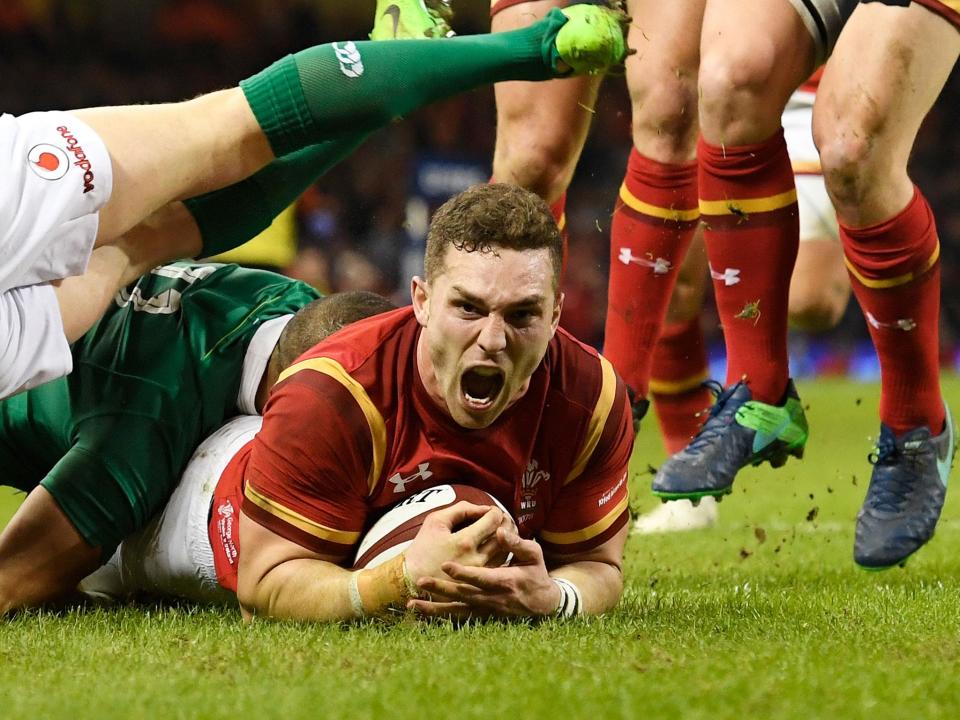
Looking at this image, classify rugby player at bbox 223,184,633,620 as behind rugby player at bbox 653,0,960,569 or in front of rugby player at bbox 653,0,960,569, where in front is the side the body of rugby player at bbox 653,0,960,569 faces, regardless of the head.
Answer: in front

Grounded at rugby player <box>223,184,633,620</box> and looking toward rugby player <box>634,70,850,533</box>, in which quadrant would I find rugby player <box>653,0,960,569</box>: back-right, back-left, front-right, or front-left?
front-right

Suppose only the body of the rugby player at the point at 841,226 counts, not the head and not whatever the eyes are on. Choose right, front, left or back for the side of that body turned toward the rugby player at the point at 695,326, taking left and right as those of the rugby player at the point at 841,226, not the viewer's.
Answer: right

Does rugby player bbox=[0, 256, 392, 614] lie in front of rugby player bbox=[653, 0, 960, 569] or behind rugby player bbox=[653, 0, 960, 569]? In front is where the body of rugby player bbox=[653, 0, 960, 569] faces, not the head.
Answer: in front

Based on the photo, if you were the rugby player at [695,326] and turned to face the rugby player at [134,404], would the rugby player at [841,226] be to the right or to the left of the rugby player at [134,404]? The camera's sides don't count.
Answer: left

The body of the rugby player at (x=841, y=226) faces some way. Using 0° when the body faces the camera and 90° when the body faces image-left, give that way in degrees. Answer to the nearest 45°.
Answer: approximately 45°

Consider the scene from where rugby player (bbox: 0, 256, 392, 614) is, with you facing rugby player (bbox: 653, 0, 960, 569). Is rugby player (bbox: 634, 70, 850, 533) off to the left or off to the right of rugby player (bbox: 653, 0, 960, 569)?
left

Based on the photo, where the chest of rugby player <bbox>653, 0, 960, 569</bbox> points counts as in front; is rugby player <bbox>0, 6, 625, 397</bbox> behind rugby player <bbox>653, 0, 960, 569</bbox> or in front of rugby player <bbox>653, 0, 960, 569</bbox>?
in front
